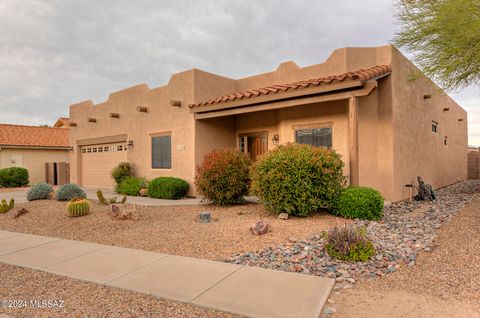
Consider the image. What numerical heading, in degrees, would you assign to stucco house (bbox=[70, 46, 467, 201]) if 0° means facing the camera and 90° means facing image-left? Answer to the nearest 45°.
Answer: approximately 45°

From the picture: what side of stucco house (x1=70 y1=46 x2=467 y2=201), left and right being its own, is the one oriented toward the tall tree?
left

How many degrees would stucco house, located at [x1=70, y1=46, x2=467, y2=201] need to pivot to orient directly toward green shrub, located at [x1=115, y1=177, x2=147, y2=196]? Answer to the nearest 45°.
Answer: approximately 45° to its right

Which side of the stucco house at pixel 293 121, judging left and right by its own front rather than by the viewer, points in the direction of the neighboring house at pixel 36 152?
right

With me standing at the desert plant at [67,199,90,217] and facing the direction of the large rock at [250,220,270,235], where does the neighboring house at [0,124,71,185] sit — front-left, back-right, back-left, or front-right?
back-left

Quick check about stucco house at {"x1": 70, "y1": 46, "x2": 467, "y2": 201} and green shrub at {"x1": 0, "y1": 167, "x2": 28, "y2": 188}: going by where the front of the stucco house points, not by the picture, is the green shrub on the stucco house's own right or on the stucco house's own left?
on the stucco house's own right

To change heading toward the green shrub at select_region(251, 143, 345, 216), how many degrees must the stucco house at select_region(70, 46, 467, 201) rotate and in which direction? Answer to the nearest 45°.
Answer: approximately 45° to its left

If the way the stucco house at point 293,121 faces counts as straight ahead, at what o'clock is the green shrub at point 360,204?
The green shrub is roughly at 10 o'clock from the stucco house.
